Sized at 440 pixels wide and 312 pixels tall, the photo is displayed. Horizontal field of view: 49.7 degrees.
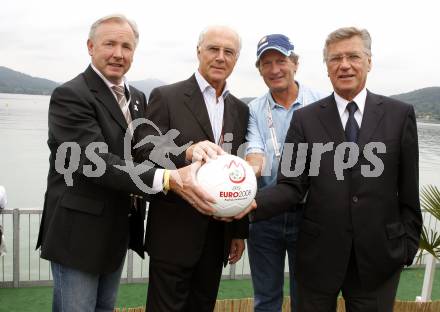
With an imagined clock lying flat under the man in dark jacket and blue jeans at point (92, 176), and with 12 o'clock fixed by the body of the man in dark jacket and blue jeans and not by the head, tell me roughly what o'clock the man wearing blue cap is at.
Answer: The man wearing blue cap is roughly at 10 o'clock from the man in dark jacket and blue jeans.

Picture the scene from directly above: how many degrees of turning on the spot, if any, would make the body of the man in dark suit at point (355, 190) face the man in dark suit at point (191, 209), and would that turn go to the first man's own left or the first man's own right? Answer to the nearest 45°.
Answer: approximately 90° to the first man's own right

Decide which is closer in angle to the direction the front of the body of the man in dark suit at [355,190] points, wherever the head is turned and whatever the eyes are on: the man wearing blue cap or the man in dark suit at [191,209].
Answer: the man in dark suit

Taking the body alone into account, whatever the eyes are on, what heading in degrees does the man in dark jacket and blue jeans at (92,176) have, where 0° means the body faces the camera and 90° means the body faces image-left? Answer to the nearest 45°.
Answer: approximately 315°

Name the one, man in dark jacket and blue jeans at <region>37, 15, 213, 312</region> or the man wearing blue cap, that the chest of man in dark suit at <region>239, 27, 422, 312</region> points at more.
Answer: the man in dark jacket and blue jeans

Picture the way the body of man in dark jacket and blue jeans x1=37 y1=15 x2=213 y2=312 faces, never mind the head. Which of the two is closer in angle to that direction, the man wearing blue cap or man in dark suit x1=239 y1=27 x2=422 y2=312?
the man in dark suit

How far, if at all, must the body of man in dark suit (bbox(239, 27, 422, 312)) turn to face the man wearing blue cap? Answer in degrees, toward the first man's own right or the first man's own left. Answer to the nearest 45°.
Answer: approximately 135° to the first man's own right

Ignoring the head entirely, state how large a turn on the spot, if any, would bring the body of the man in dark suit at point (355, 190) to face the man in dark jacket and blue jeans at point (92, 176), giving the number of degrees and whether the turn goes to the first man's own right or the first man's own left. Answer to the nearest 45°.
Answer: approximately 90° to the first man's own right
